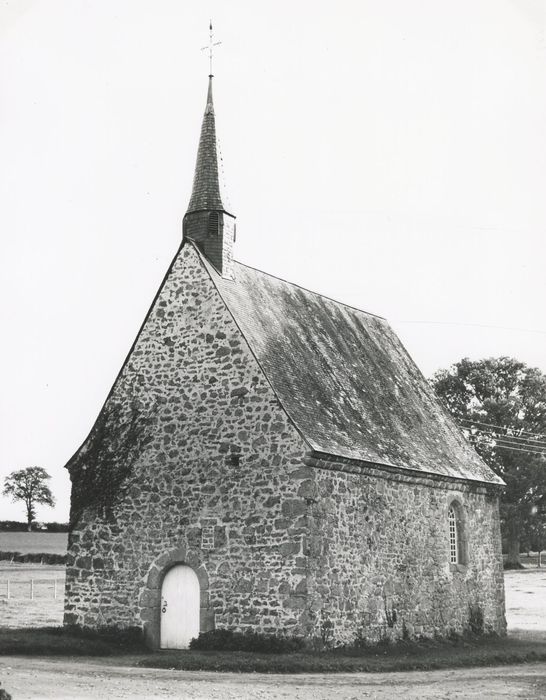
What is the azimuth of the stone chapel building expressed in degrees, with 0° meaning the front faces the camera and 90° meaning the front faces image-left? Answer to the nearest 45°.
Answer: approximately 45°

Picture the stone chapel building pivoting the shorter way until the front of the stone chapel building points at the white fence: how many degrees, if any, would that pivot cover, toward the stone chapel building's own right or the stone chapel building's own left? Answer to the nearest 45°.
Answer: approximately 90° to the stone chapel building's own right

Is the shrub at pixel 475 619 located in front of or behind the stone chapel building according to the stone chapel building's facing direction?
behind

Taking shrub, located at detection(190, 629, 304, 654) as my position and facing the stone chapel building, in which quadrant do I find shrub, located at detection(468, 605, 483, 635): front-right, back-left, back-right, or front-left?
front-right
